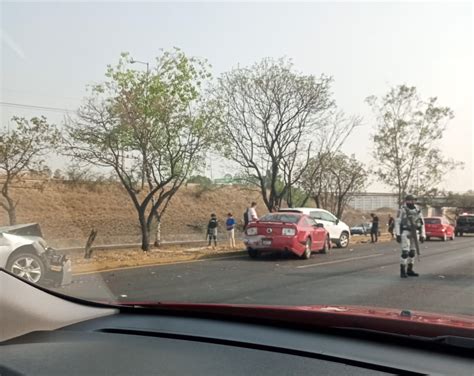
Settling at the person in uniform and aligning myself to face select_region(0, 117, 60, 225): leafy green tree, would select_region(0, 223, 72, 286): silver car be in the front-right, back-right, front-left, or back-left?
front-left

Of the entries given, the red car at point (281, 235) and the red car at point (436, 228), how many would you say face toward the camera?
0

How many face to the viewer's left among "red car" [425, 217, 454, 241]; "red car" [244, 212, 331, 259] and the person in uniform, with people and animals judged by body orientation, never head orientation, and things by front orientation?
0

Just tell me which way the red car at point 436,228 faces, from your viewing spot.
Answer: facing away from the viewer and to the right of the viewer

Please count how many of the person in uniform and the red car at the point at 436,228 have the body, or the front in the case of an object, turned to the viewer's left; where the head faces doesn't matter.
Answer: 0

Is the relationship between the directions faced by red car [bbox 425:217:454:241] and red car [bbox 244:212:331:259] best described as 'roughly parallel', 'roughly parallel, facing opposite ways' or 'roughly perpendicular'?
roughly parallel

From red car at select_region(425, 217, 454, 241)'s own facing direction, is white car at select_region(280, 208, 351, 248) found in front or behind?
behind

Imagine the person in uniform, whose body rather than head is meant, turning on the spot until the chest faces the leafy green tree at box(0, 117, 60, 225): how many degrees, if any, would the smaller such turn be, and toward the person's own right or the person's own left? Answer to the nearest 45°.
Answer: approximately 135° to the person's own right

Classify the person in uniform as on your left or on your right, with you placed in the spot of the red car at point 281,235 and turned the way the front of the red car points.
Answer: on your right

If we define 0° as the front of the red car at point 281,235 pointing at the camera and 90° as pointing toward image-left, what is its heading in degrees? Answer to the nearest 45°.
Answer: approximately 225°

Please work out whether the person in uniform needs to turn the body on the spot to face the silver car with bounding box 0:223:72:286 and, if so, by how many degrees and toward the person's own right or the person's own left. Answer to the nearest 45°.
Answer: approximately 90° to the person's own right
